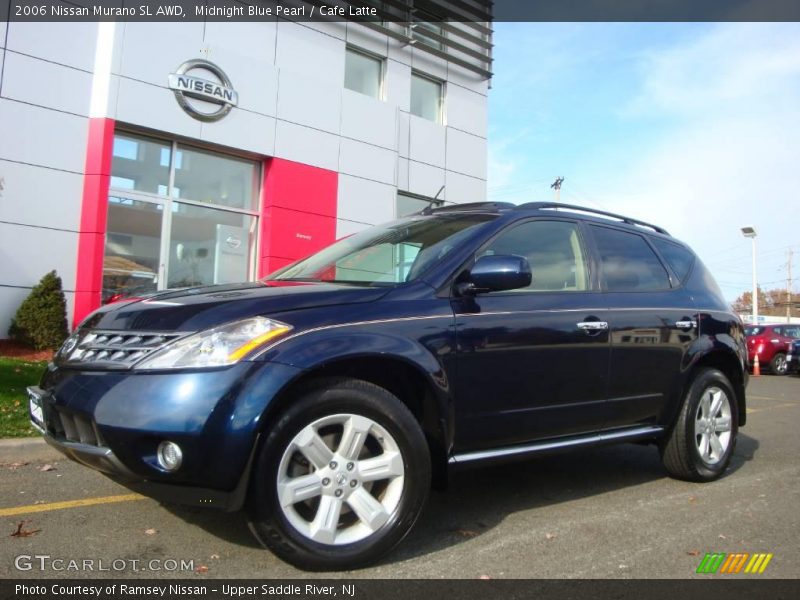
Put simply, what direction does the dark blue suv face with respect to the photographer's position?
facing the viewer and to the left of the viewer

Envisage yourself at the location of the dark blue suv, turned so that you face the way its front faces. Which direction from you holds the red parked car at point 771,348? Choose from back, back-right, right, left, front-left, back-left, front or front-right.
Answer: back

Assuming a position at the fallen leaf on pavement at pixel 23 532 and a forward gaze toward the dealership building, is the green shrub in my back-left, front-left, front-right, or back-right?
front-left

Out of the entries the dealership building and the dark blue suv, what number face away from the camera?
0

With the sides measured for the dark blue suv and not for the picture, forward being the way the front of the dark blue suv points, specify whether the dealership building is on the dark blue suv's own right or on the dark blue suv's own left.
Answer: on the dark blue suv's own right

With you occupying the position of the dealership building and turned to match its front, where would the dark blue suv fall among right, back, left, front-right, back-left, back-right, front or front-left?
front-right
